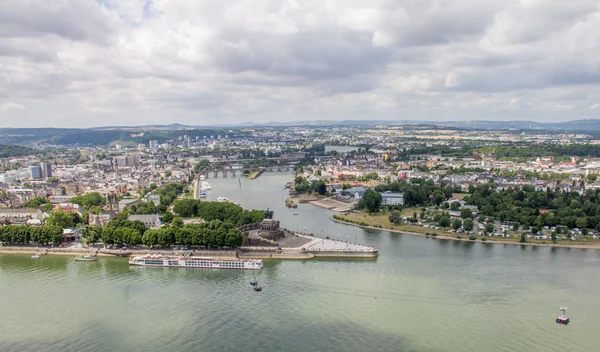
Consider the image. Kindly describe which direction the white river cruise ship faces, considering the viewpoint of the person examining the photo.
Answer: facing to the left of the viewer

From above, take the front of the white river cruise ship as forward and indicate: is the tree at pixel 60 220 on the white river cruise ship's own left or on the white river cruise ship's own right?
on the white river cruise ship's own right

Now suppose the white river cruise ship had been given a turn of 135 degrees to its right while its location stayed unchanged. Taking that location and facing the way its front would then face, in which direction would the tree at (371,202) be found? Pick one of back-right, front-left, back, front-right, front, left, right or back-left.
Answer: front

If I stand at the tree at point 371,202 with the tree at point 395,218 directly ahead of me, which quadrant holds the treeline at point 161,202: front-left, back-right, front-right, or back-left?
back-right

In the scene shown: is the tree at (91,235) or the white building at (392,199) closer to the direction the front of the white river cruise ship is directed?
the tree

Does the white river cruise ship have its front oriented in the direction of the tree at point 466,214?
no

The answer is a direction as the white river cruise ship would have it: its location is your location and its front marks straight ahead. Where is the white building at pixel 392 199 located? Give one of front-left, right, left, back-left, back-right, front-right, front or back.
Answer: back-right

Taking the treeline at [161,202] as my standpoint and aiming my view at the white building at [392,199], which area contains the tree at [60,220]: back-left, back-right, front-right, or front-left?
back-right

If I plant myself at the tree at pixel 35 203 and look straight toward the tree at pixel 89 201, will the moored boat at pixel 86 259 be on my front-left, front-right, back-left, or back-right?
front-right

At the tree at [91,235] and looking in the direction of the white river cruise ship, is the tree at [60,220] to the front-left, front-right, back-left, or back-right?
back-left

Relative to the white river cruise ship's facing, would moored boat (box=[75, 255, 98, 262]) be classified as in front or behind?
in front

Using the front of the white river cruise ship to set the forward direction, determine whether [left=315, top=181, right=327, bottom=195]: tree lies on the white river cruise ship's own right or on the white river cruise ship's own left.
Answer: on the white river cruise ship's own right

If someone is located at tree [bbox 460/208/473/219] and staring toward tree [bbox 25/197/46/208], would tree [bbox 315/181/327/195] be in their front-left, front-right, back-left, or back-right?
front-right

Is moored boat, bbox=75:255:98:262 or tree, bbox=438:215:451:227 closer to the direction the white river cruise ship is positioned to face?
the moored boat

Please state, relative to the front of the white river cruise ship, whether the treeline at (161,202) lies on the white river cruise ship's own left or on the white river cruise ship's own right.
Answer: on the white river cruise ship's own right

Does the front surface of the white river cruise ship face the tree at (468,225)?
no

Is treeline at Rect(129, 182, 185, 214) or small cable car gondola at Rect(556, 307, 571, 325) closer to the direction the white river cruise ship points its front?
the treeline
